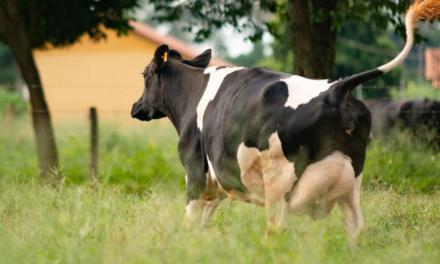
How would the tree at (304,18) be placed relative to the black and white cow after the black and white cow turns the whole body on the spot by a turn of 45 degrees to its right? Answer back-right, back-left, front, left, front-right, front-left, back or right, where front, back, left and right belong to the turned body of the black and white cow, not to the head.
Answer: front

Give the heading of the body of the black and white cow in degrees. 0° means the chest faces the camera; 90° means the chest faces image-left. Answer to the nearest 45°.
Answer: approximately 135°

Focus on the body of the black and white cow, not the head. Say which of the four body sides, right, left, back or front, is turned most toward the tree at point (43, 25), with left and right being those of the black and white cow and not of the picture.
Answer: front

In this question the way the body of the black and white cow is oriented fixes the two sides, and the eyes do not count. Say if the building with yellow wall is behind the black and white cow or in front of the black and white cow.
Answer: in front
